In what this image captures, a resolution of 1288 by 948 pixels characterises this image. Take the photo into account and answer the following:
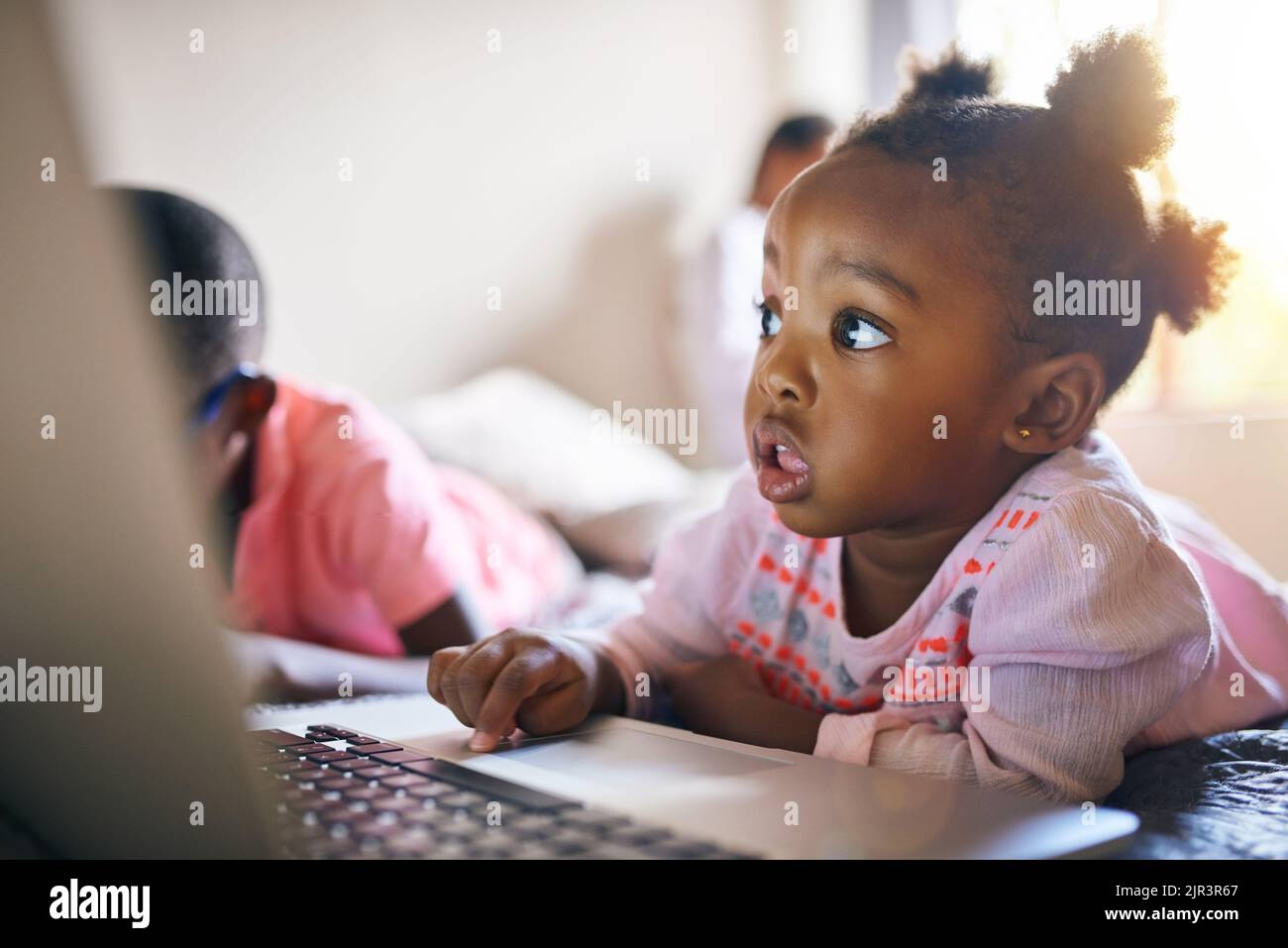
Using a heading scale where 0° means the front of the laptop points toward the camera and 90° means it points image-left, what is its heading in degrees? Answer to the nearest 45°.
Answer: approximately 225°

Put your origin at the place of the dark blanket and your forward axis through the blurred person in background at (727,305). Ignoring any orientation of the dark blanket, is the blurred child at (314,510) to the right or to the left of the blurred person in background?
left

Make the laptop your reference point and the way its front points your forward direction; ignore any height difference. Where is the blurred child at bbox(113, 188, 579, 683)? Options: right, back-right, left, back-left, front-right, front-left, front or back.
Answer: front-left

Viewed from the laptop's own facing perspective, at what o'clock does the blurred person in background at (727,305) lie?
The blurred person in background is roughly at 11 o'clock from the laptop.

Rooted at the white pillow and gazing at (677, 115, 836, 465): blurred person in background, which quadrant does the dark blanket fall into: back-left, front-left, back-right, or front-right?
back-right

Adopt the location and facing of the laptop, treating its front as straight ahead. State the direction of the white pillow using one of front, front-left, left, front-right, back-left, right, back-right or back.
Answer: front-left
